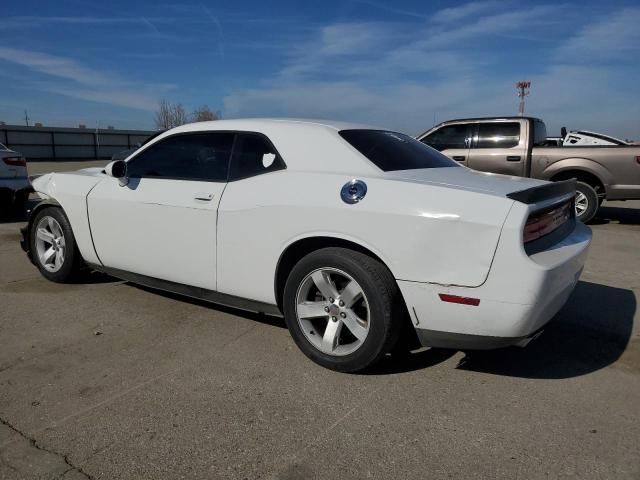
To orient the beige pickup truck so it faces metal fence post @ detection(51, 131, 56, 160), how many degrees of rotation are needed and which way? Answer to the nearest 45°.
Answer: approximately 45° to its right

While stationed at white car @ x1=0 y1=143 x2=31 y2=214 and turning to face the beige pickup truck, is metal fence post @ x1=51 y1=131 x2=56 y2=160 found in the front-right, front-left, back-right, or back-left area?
back-left

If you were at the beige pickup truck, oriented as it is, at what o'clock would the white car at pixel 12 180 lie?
The white car is roughly at 11 o'clock from the beige pickup truck.

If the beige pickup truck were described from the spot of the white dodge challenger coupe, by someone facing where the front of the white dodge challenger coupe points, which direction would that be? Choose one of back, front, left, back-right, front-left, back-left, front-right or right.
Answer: right

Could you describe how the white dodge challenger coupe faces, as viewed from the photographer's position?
facing away from the viewer and to the left of the viewer

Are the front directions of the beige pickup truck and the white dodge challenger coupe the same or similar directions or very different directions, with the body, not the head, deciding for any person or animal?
same or similar directions

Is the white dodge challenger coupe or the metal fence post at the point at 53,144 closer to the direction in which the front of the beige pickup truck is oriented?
the metal fence post

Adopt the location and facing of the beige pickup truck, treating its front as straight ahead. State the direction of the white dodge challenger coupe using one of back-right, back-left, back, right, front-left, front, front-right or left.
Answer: left

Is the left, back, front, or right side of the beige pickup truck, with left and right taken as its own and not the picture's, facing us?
left

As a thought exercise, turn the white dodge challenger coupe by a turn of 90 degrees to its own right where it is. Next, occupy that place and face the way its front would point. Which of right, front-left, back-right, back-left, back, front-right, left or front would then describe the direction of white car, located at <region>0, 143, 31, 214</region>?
left

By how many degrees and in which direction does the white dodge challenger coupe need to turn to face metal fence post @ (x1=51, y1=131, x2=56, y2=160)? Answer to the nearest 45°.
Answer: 0° — it already faces it

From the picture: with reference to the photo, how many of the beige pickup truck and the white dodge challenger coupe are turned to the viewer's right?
0

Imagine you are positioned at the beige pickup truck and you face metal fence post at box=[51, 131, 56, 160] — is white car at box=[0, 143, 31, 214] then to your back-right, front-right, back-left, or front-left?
front-left
